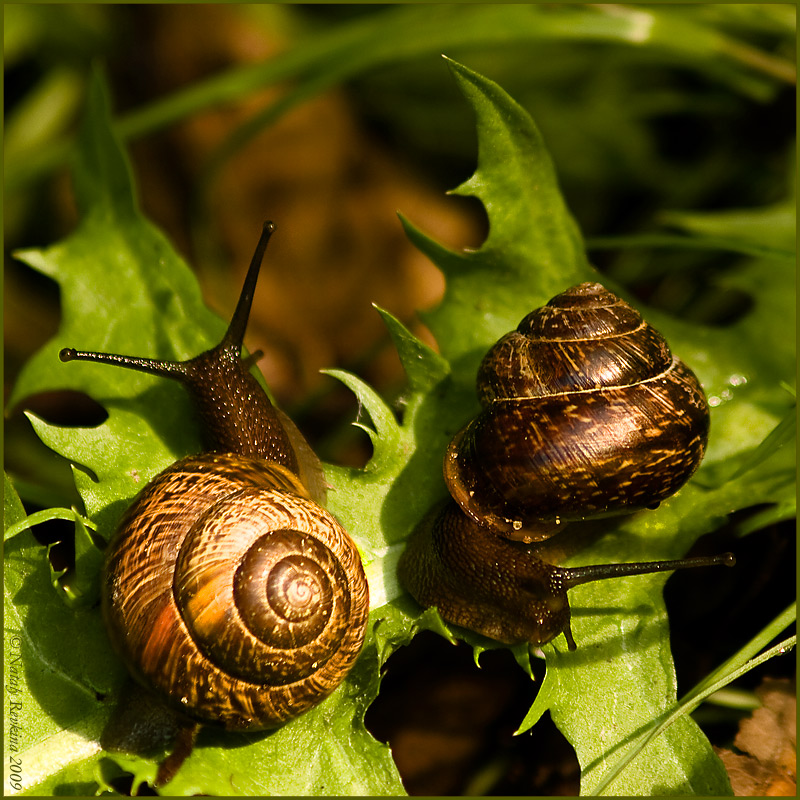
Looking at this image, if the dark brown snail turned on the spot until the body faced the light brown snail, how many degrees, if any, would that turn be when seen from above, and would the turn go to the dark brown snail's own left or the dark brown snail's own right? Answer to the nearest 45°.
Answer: approximately 135° to the dark brown snail's own right

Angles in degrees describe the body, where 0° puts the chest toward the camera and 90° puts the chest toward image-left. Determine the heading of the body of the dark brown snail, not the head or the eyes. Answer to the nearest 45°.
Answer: approximately 270°

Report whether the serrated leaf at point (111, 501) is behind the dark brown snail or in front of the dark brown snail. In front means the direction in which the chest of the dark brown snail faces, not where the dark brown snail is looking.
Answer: behind
